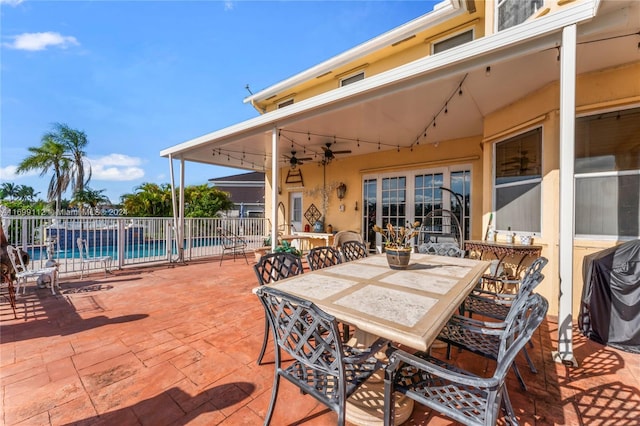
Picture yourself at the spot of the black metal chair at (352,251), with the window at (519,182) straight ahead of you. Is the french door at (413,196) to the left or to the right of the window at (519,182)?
left

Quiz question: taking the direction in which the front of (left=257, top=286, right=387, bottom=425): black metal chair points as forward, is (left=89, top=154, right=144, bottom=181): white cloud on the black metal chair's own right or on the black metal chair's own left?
on the black metal chair's own left

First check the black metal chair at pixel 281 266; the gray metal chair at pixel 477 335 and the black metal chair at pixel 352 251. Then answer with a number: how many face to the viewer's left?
1

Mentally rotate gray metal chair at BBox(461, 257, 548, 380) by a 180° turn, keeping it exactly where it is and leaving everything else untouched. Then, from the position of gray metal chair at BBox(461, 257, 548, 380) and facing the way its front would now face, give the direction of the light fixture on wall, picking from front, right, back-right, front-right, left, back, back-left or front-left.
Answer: back-left

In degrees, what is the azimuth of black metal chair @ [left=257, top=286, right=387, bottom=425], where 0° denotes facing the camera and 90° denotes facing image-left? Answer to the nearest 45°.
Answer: approximately 225°

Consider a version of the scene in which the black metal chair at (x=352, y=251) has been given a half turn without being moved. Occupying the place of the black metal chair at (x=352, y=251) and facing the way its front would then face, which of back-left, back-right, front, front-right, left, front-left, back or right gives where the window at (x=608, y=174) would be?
back-right

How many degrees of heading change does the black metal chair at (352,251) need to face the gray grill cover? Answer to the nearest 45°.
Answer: approximately 45° to its left

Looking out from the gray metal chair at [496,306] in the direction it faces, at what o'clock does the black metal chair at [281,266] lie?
the black metal chair at [281,266] is roughly at 11 o'clock from the gray metal chair at [496,306].

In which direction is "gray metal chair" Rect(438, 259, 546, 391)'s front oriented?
to the viewer's left

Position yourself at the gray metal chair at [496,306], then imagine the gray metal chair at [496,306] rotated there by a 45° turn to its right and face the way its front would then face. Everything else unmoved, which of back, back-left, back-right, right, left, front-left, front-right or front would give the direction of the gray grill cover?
right

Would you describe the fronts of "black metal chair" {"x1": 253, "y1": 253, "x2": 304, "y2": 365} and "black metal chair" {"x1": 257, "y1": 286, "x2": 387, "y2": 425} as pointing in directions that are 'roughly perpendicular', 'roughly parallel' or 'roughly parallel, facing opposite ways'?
roughly perpendicular

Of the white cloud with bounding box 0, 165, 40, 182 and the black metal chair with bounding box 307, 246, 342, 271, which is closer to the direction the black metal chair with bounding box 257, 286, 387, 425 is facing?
the black metal chair

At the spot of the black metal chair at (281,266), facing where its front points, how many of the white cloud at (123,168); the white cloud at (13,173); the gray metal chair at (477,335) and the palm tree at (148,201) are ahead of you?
1

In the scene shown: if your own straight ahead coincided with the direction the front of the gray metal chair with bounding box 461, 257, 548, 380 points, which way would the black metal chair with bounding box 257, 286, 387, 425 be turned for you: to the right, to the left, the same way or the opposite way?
to the right

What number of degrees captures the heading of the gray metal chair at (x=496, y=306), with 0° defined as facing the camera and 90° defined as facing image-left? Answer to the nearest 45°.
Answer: approximately 90°

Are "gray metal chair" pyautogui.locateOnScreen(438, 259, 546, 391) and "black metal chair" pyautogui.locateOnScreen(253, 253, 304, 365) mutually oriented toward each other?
yes

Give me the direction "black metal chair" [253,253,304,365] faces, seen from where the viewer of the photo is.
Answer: facing the viewer and to the right of the viewer
